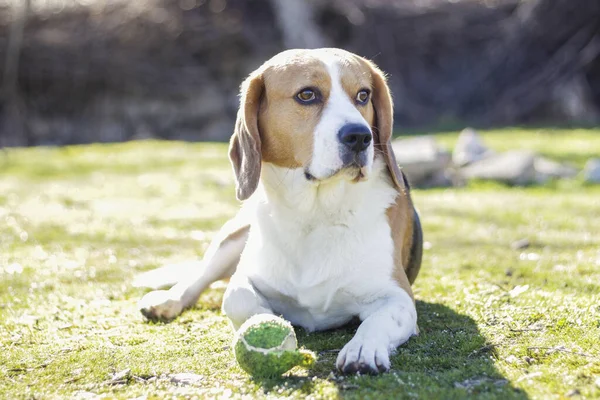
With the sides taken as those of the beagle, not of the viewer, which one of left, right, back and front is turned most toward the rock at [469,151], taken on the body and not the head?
back

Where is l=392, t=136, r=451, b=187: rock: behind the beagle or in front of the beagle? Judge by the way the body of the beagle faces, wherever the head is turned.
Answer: behind

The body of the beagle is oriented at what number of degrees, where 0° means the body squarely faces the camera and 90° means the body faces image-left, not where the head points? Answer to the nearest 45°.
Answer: approximately 0°

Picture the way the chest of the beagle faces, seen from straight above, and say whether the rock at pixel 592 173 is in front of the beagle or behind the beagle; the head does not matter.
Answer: behind

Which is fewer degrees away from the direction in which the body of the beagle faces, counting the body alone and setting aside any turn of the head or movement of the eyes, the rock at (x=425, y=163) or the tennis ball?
the tennis ball

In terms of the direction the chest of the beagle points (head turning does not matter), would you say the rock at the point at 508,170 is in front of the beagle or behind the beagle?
behind

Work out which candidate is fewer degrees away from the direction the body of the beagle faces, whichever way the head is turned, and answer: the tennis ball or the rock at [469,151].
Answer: the tennis ball

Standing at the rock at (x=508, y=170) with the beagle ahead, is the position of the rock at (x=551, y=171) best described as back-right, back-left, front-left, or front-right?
back-left

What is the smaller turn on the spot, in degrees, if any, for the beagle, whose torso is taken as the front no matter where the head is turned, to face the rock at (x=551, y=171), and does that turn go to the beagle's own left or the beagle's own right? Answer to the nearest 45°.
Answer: approximately 135° to the beagle's own left

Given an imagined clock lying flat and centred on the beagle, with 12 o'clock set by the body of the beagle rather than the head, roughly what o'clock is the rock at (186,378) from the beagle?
The rock is roughly at 1 o'clock from the beagle.
